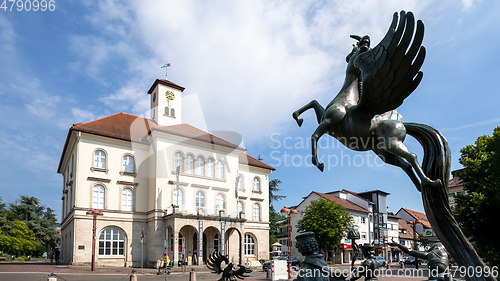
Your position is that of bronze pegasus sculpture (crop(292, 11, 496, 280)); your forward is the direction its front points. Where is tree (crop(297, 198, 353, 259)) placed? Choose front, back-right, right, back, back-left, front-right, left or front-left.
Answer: right

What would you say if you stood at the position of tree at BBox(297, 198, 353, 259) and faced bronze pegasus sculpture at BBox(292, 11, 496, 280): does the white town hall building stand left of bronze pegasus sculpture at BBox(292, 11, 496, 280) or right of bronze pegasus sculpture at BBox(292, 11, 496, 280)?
right

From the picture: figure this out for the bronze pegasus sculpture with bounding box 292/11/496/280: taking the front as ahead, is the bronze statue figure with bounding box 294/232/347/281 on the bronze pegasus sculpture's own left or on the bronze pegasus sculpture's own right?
on the bronze pegasus sculpture's own left

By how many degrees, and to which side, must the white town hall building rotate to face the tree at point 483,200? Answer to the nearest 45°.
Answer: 0° — it already faces it

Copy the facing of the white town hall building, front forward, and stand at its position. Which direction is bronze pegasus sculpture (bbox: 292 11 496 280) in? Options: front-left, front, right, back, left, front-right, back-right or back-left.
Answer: front-right

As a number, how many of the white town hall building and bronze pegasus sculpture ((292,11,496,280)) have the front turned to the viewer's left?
1

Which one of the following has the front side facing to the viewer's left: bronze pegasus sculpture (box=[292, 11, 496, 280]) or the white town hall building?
the bronze pegasus sculpture

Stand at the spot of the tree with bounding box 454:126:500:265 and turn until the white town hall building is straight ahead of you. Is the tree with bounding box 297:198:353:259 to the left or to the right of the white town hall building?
right

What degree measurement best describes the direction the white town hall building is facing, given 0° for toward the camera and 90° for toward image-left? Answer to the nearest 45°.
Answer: approximately 315°

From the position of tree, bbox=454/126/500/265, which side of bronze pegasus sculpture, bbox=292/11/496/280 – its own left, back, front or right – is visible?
right

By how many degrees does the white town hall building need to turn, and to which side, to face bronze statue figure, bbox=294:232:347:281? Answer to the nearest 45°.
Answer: approximately 45° to its right

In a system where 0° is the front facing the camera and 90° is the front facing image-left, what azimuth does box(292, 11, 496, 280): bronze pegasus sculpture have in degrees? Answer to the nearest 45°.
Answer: approximately 90°

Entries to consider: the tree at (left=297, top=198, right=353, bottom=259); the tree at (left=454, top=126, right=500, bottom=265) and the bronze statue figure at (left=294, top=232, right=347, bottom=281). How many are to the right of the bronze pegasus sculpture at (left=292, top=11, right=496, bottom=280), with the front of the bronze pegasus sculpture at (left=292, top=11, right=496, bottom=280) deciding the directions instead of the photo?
2
